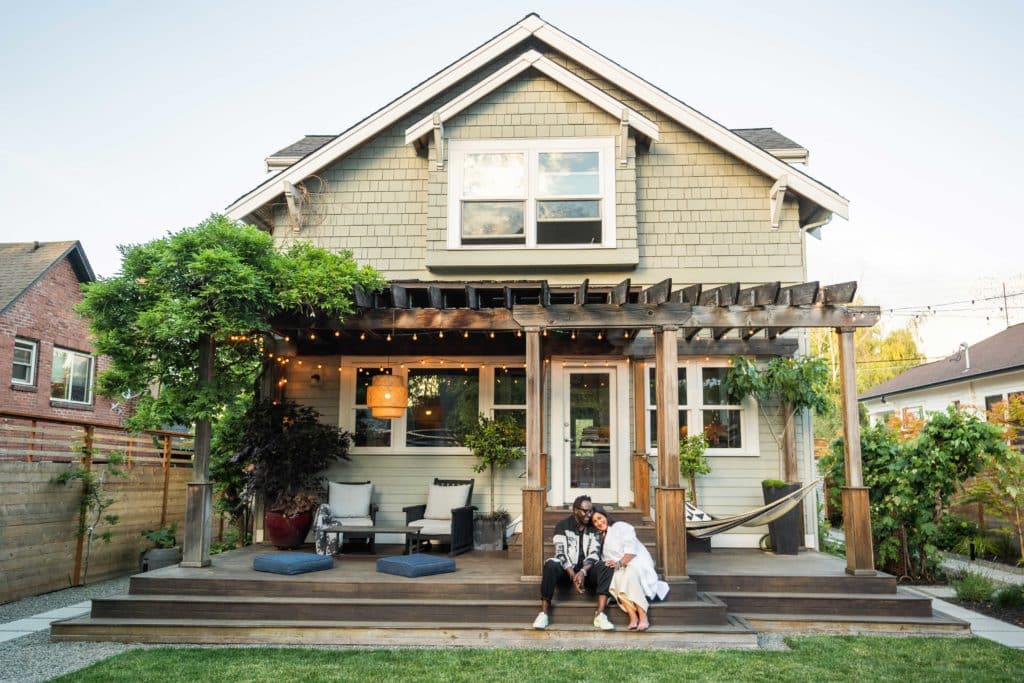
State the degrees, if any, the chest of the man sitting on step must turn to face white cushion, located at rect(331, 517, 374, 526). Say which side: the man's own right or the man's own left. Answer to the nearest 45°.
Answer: approximately 135° to the man's own right

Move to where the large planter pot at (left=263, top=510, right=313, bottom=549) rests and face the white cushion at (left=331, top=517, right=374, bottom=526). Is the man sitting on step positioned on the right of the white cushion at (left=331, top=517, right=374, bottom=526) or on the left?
right

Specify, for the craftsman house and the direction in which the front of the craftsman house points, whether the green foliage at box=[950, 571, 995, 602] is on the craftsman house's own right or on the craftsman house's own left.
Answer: on the craftsman house's own left

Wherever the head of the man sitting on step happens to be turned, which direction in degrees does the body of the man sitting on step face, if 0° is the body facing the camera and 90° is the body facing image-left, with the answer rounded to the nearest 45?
approximately 0°

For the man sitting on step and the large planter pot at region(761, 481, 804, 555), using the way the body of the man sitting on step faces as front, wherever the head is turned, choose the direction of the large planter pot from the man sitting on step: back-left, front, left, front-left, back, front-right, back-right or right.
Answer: back-left

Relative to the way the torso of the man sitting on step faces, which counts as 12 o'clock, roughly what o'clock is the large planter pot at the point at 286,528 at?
The large planter pot is roughly at 4 o'clock from the man sitting on step.
